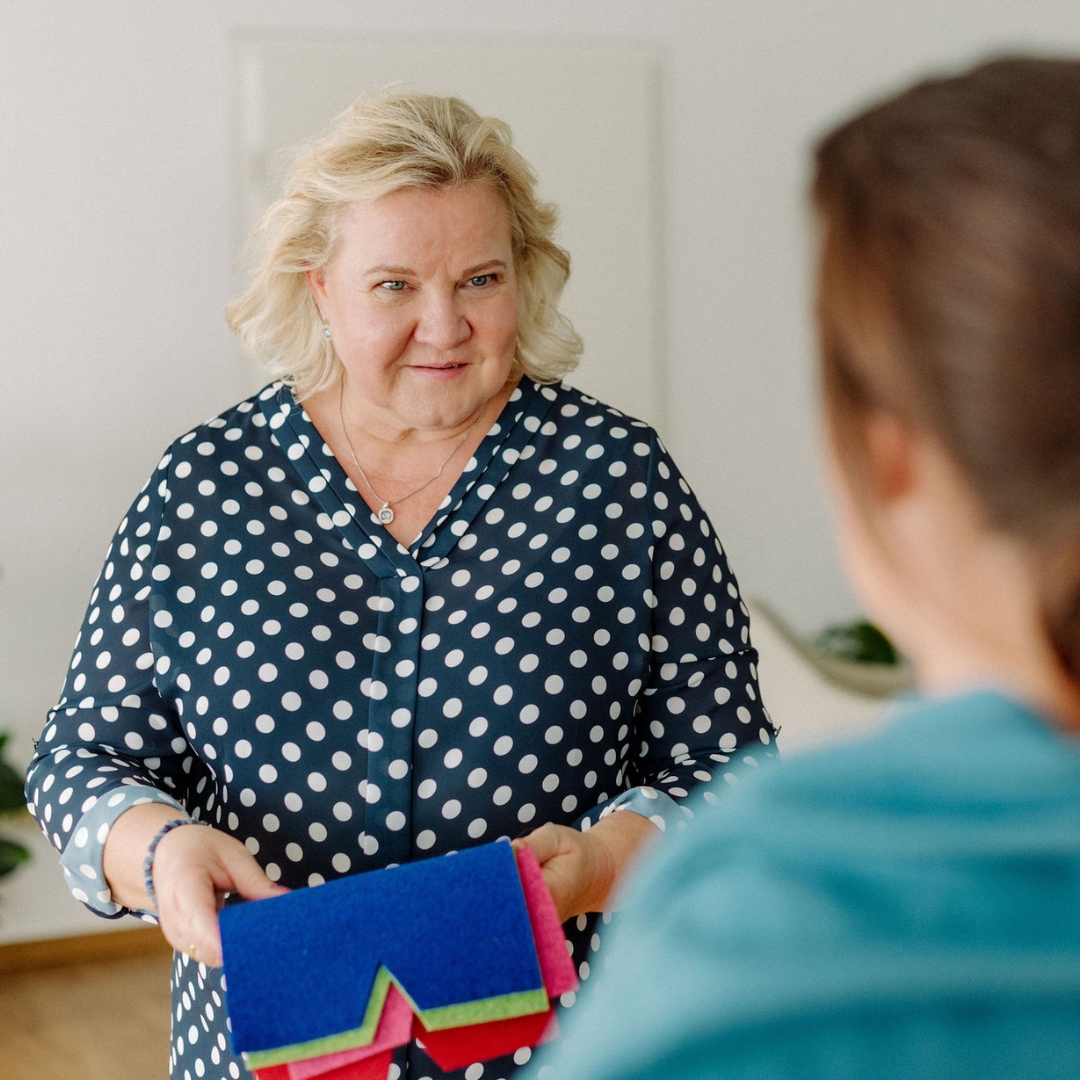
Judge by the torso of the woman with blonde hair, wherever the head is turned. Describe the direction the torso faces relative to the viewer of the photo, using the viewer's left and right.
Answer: facing the viewer
